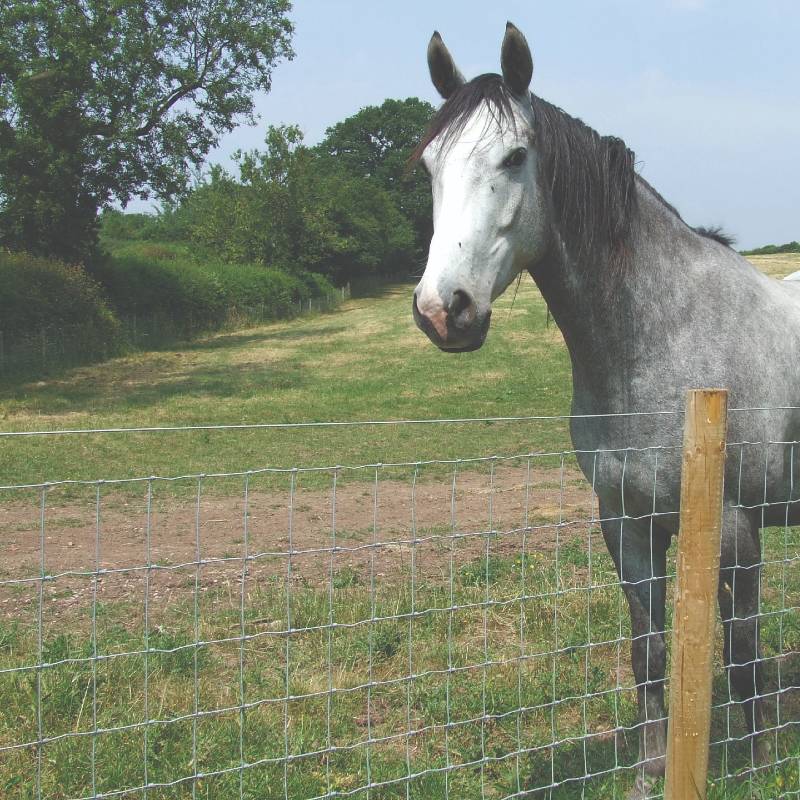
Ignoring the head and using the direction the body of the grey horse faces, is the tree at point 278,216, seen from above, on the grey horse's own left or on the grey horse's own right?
on the grey horse's own right

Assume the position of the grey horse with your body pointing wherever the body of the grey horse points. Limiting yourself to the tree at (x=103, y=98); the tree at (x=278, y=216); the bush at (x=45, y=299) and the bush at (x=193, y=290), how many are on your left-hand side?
0

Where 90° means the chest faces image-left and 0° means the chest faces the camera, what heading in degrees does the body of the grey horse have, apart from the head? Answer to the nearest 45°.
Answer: approximately 45°

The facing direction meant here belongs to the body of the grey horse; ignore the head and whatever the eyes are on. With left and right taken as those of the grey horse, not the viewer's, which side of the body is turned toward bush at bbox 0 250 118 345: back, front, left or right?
right

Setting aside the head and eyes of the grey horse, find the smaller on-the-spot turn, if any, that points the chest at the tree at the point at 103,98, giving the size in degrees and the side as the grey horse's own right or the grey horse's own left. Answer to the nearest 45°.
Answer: approximately 90° to the grey horse's own right

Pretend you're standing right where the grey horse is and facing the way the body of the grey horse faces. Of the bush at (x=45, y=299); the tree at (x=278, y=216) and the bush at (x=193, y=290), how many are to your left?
0

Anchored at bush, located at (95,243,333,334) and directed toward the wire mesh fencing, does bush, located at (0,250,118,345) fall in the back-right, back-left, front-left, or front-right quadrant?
front-right

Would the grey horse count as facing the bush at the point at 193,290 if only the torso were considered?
no
